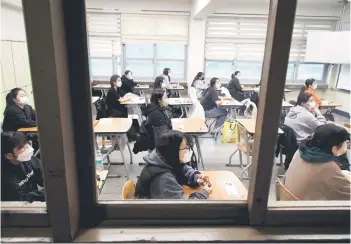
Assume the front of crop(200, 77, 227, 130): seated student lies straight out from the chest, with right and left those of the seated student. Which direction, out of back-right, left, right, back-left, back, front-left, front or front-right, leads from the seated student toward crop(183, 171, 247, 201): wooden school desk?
right

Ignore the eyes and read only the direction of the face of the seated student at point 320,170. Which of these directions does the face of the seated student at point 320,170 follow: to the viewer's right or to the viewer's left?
to the viewer's right

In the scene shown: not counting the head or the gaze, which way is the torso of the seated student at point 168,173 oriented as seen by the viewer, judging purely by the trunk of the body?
to the viewer's right

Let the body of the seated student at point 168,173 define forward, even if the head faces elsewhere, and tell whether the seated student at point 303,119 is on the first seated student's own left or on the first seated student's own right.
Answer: on the first seated student's own left

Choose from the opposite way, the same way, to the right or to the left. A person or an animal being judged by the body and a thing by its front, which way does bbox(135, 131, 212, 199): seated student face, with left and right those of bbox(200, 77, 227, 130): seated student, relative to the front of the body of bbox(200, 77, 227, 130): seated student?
the same way

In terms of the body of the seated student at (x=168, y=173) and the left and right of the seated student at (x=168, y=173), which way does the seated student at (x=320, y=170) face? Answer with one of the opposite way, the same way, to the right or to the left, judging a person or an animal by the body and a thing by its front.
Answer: the same way

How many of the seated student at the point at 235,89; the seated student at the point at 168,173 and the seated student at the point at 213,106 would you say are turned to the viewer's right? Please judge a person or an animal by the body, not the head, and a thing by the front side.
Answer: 3

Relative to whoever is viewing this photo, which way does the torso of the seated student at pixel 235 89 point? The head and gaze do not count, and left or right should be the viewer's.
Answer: facing to the right of the viewer

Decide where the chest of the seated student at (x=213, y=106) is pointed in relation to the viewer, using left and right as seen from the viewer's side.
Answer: facing to the right of the viewer

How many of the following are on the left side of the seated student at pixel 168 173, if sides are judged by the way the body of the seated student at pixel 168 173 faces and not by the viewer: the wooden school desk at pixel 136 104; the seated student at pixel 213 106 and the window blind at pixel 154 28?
3

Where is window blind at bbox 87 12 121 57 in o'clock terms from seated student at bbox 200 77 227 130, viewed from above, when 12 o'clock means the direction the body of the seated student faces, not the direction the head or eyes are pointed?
The window blind is roughly at 7 o'clock from the seated student.

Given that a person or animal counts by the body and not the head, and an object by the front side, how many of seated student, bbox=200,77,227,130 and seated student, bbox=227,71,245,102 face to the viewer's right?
2

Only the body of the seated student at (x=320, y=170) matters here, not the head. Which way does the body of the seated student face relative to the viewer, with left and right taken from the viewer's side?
facing away from the viewer and to the right of the viewer

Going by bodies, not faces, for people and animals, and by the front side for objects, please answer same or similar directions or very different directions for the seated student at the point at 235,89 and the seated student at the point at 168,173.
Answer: same or similar directions

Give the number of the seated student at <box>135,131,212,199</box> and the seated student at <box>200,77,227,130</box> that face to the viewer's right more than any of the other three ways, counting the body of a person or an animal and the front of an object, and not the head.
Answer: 2

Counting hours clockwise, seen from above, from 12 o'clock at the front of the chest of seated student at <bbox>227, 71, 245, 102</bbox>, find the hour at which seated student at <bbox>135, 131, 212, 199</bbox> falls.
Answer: seated student at <bbox>135, 131, 212, 199</bbox> is roughly at 3 o'clock from seated student at <bbox>227, 71, 245, 102</bbox>.

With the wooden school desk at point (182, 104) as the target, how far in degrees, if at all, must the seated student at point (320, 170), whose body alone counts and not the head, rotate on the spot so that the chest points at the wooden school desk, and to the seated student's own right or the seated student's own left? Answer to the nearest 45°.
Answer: approximately 90° to the seated student's own left
